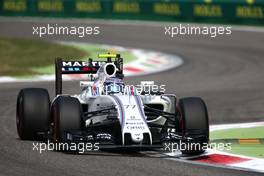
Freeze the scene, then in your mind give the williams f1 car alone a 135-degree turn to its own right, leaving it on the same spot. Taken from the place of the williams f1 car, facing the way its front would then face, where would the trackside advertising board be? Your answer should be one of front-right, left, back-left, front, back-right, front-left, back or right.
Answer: front-right

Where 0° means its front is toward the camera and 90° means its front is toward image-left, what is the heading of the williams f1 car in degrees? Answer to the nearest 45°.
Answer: approximately 0°
